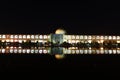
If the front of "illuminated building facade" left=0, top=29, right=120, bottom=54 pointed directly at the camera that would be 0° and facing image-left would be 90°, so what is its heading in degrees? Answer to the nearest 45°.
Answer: approximately 0°
